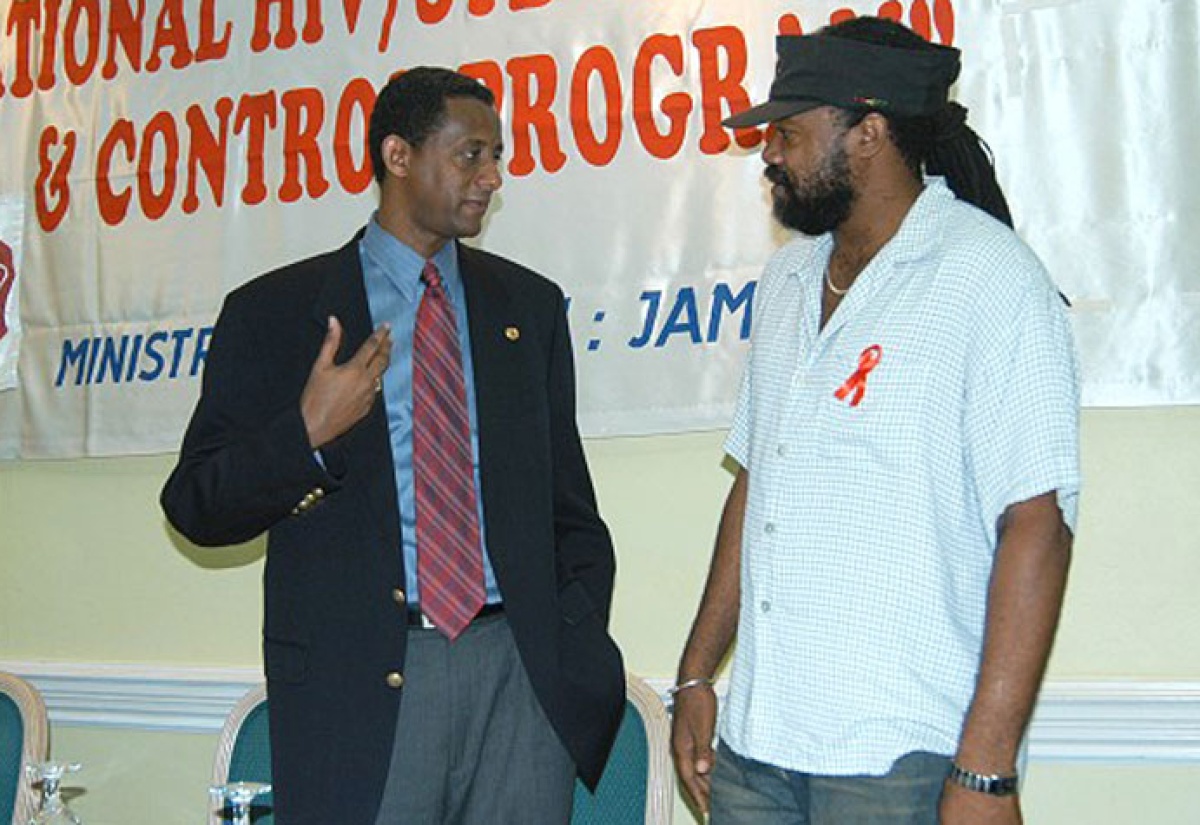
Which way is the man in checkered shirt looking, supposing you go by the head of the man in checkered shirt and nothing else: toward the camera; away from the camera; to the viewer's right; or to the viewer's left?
to the viewer's left

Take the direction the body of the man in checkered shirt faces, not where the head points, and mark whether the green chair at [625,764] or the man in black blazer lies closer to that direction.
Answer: the man in black blazer

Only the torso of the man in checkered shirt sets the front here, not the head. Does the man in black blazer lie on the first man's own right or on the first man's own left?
on the first man's own right

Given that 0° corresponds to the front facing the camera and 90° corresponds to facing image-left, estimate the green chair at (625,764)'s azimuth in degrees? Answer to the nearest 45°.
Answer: approximately 0°

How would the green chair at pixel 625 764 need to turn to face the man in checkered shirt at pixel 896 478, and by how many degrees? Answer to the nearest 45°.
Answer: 0° — it already faces them
